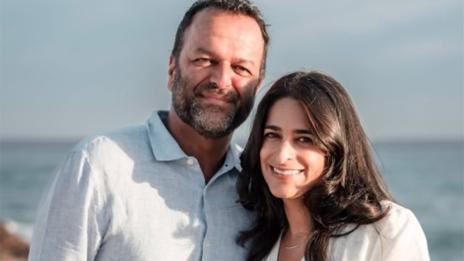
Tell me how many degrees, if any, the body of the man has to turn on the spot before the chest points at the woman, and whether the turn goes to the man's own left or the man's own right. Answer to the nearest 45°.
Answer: approximately 45° to the man's own left

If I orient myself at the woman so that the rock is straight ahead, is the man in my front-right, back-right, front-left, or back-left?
front-left

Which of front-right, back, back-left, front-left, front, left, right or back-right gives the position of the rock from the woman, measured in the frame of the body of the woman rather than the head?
right

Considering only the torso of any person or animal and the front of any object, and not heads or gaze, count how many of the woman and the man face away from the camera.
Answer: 0

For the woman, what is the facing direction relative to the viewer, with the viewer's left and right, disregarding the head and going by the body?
facing the viewer and to the left of the viewer

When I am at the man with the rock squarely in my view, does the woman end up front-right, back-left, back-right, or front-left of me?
back-right

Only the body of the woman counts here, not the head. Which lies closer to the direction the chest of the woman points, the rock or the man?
the man

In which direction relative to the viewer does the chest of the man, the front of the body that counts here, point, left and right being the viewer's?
facing the viewer and to the right of the viewer

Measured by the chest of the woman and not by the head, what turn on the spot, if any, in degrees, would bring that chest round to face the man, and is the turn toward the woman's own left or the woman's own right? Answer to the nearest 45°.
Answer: approximately 45° to the woman's own right

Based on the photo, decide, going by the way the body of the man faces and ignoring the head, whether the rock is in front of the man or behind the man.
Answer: behind

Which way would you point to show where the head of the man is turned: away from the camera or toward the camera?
toward the camera

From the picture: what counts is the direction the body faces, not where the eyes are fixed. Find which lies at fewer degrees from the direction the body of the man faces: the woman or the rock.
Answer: the woman

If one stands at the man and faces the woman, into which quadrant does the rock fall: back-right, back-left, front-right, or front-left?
back-left
